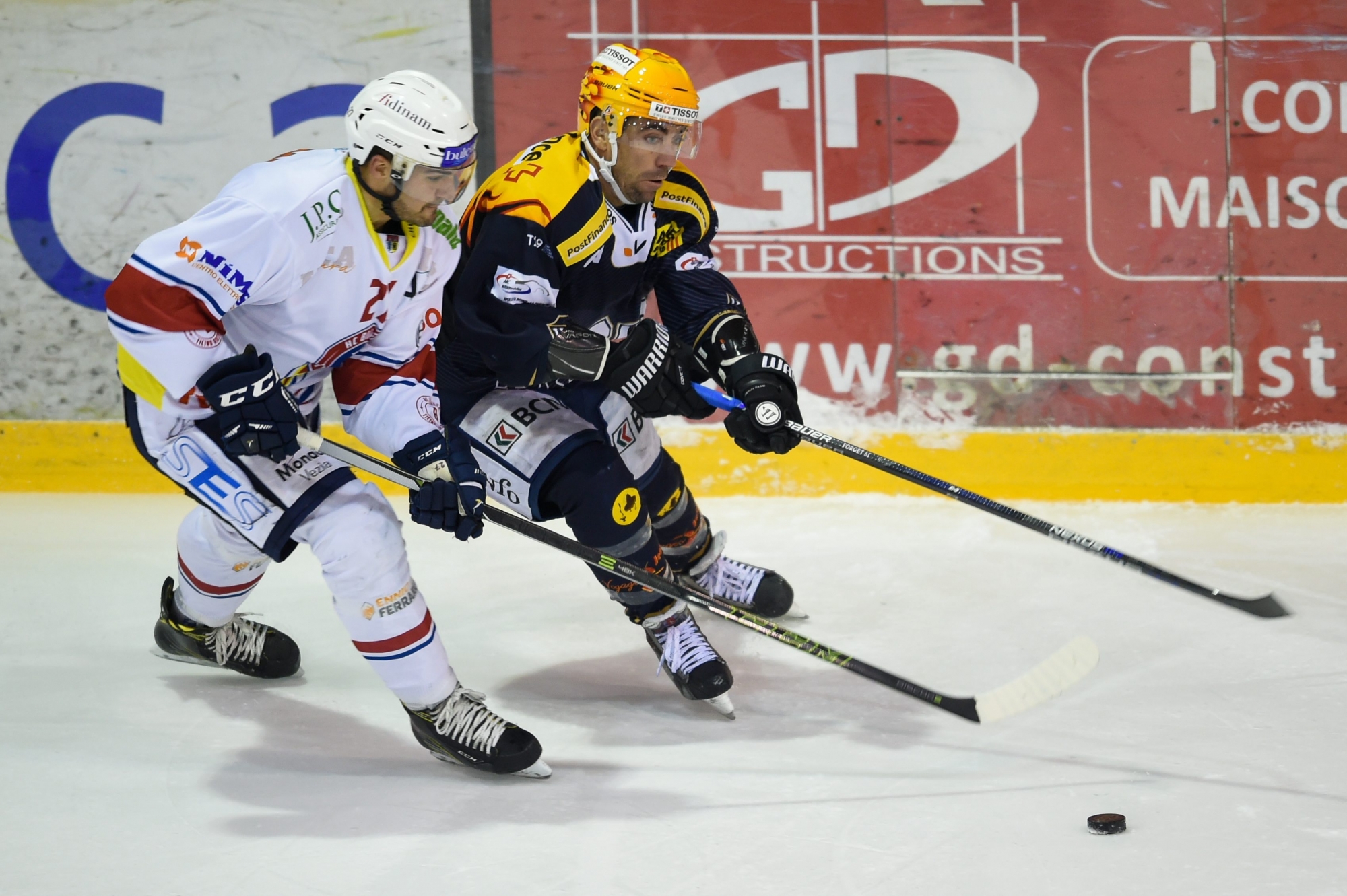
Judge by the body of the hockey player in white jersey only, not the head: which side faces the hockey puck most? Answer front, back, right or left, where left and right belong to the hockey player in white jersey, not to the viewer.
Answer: front

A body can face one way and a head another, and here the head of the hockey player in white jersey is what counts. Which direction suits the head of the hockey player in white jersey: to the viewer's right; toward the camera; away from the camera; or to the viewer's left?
to the viewer's right

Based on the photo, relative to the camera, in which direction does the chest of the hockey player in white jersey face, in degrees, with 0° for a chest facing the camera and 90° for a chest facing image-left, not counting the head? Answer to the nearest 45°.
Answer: approximately 315°
